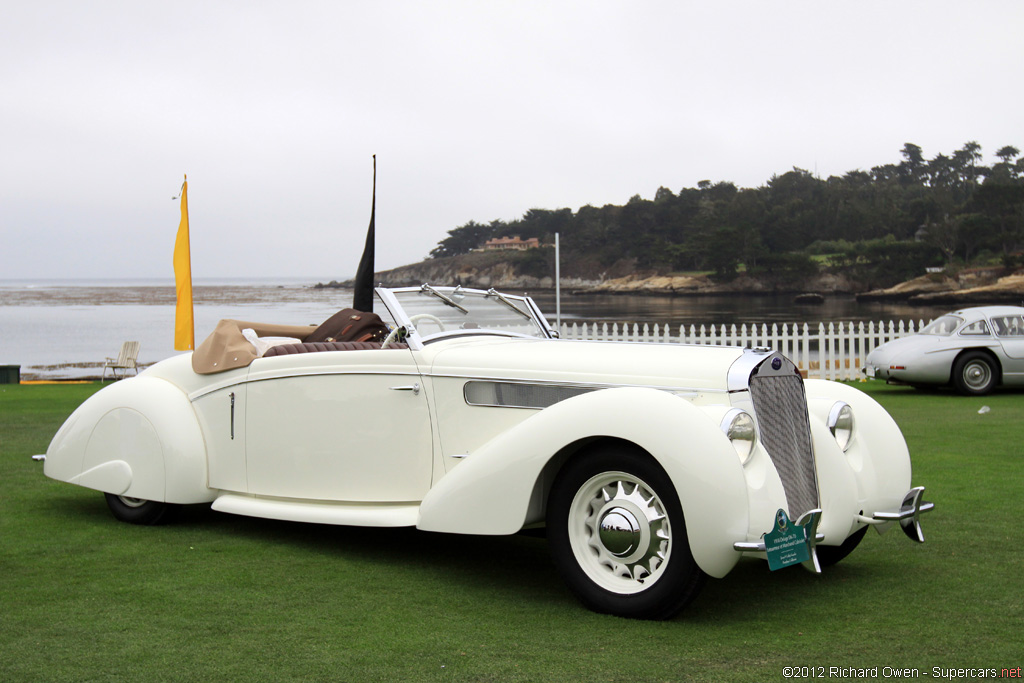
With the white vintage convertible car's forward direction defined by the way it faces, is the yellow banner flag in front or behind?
behind

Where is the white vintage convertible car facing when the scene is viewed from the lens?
facing the viewer and to the right of the viewer

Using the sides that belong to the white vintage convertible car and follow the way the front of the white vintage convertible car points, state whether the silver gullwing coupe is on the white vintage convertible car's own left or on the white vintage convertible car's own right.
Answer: on the white vintage convertible car's own left

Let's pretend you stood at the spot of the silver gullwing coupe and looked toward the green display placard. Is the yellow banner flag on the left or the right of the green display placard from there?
right
